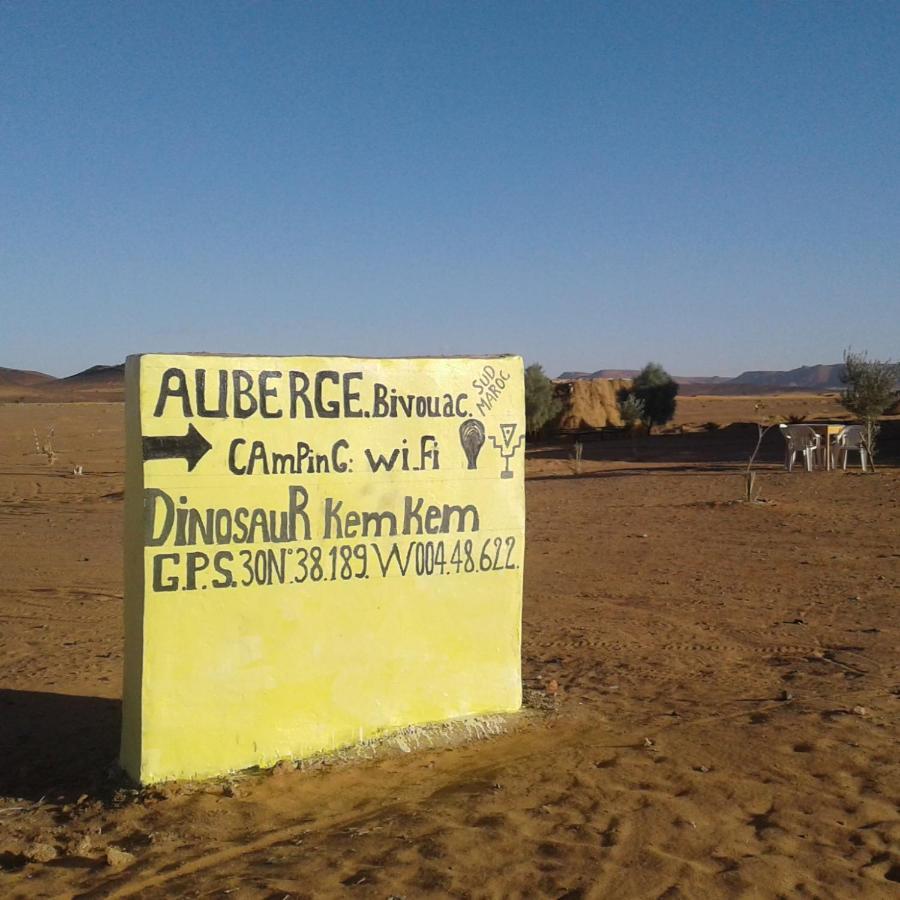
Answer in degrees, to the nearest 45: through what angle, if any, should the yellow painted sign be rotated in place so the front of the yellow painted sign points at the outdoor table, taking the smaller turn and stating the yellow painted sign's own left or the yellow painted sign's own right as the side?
approximately 90° to the yellow painted sign's own left

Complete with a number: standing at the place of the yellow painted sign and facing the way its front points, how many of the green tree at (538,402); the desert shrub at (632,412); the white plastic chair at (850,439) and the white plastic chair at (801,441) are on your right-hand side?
0

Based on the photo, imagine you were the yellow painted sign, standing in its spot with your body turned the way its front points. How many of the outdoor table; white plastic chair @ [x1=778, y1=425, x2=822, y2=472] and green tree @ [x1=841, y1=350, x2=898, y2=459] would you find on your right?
0

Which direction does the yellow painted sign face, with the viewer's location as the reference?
facing the viewer and to the right of the viewer

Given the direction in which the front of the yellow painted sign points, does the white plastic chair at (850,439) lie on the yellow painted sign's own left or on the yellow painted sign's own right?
on the yellow painted sign's own left

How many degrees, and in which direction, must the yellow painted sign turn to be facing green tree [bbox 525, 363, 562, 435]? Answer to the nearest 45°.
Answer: approximately 135° to its left

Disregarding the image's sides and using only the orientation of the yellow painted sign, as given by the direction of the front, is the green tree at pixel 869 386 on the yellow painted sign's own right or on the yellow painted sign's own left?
on the yellow painted sign's own left

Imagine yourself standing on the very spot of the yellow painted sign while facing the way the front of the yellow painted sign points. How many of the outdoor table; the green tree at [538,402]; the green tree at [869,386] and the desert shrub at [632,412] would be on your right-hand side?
0

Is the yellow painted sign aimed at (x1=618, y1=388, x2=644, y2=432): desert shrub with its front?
no
